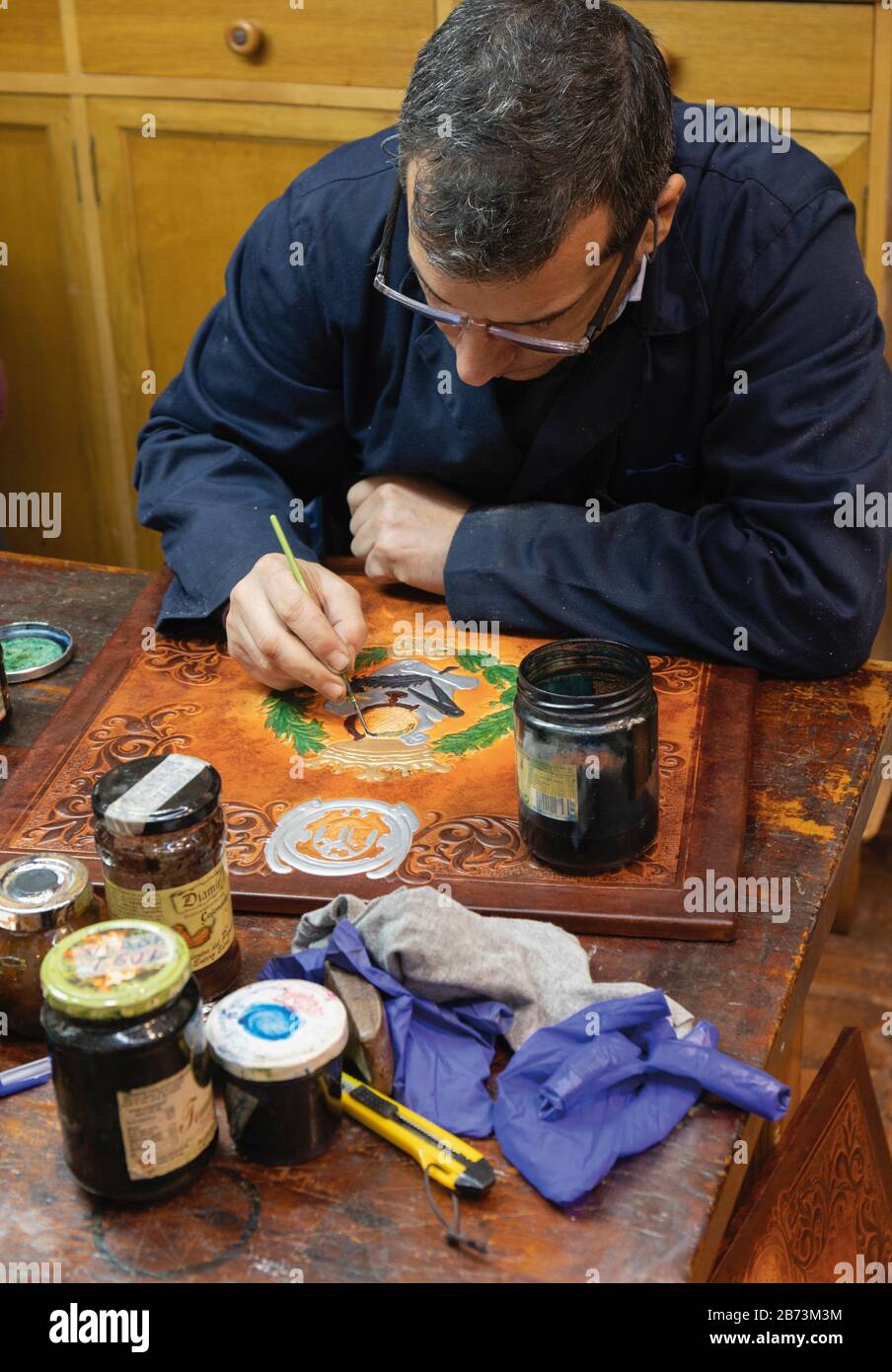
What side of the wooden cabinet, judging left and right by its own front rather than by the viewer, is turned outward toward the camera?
front

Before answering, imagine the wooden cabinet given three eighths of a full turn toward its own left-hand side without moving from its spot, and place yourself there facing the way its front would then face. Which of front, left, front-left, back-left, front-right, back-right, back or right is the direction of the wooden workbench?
back-right

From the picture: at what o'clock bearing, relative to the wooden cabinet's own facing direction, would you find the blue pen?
The blue pen is roughly at 12 o'clock from the wooden cabinet.

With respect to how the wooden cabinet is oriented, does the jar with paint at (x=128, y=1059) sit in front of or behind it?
in front

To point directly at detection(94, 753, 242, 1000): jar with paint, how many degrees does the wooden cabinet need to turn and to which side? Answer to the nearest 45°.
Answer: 0° — it already faces it

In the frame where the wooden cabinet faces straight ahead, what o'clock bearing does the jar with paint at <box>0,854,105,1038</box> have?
The jar with paint is roughly at 12 o'clock from the wooden cabinet.

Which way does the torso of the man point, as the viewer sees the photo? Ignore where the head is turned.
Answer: toward the camera

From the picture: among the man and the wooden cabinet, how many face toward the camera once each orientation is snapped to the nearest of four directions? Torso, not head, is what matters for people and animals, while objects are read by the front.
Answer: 2

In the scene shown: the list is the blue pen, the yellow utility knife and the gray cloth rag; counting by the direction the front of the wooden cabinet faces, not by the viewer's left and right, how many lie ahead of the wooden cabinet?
3

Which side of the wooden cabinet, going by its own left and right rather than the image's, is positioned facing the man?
front

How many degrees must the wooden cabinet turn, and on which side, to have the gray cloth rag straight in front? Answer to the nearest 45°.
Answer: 0° — it already faces it

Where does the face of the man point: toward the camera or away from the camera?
toward the camera

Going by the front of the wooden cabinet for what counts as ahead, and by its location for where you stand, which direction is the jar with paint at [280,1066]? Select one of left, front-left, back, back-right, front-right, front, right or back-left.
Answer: front

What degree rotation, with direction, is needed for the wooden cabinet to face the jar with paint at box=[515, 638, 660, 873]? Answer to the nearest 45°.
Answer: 0° — it already faces it

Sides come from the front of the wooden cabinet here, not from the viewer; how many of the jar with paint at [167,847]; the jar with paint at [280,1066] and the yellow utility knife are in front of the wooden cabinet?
3

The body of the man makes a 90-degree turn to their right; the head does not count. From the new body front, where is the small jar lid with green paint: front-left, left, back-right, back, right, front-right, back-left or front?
front

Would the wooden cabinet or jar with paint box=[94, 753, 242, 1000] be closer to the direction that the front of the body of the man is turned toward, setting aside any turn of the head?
the jar with paint
